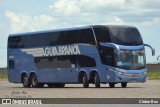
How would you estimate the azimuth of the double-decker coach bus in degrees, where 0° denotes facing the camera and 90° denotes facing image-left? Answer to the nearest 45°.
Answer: approximately 315°
